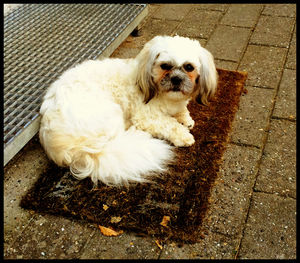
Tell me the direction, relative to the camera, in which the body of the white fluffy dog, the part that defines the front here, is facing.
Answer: to the viewer's right

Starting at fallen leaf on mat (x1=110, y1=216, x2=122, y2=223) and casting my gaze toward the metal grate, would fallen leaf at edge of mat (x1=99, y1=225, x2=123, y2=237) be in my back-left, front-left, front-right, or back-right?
back-left

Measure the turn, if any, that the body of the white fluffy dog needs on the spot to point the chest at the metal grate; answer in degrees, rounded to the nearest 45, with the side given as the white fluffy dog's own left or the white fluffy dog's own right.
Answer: approximately 90° to the white fluffy dog's own left

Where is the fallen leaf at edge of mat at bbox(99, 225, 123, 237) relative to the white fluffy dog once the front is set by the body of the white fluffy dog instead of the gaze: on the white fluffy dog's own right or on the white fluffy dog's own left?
on the white fluffy dog's own right

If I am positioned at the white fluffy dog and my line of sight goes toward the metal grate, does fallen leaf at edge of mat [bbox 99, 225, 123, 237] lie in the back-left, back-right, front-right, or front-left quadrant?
back-left
